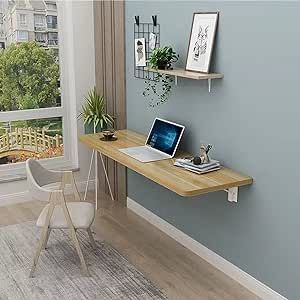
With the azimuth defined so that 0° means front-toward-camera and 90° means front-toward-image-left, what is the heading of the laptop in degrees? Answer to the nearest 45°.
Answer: approximately 45°

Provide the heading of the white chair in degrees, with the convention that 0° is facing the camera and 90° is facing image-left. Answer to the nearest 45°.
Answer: approximately 270°

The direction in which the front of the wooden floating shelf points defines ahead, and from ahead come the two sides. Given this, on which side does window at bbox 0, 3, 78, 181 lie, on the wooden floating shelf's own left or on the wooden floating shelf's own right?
on the wooden floating shelf's own right

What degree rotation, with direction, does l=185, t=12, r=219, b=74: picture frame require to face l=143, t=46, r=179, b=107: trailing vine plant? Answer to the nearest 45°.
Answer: approximately 90° to its right

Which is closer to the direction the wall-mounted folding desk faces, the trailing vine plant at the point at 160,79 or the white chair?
the white chair

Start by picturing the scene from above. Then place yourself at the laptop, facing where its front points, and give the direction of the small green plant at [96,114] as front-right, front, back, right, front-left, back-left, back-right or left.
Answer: right
